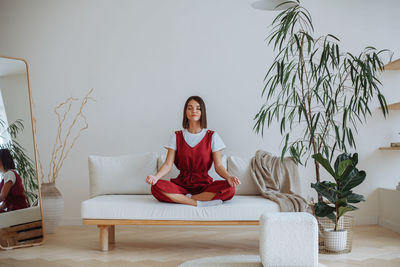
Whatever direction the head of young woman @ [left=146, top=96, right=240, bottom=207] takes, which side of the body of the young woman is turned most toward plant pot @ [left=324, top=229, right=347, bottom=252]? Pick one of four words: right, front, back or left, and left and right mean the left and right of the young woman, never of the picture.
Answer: left

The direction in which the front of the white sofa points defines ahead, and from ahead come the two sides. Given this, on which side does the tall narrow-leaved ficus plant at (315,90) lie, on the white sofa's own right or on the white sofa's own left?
on the white sofa's own left

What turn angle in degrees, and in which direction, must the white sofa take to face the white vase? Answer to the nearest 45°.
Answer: approximately 135° to its right

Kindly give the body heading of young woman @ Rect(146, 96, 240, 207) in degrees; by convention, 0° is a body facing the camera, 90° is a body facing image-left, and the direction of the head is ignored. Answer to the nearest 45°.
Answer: approximately 0°

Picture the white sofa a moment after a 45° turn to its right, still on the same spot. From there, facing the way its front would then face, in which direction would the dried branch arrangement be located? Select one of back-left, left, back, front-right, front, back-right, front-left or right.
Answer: right

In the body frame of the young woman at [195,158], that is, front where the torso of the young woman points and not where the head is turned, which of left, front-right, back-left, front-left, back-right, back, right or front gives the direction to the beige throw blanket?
left

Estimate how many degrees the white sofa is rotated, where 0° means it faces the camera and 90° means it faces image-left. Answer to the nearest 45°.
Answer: approximately 0°

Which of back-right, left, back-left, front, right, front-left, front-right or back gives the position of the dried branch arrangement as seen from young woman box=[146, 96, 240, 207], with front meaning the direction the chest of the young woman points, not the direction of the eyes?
back-right

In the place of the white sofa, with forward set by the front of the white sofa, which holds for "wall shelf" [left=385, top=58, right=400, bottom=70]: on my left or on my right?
on my left

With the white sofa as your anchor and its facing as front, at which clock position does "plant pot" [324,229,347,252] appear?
The plant pot is roughly at 9 o'clock from the white sofa.
